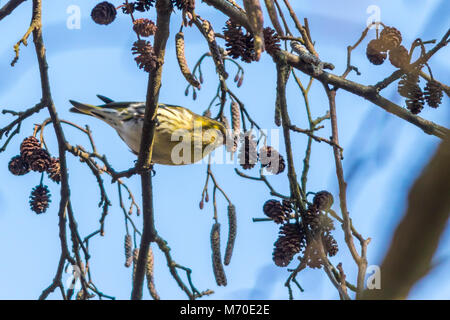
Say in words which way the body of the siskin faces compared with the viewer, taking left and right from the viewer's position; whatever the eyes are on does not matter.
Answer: facing to the right of the viewer

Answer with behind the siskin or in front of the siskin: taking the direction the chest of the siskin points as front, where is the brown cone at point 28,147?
behind

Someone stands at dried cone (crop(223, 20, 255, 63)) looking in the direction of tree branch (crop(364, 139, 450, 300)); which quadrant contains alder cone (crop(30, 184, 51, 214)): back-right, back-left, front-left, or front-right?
back-right

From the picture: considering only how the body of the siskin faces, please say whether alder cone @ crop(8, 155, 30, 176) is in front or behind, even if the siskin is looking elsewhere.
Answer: behind

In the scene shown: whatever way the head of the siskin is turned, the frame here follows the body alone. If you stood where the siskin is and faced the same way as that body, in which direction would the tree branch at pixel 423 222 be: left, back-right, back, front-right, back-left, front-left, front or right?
right
